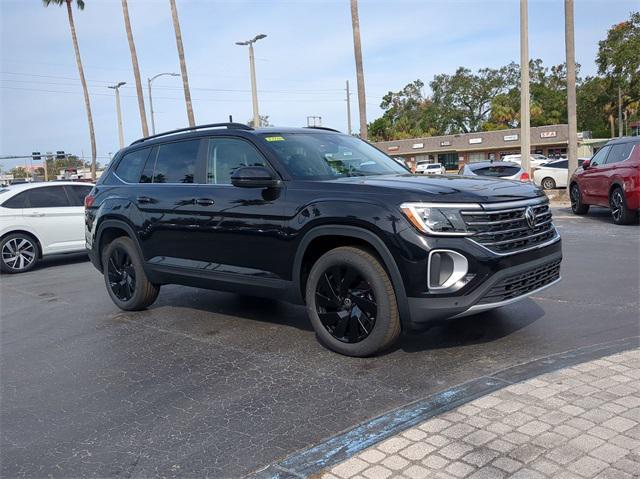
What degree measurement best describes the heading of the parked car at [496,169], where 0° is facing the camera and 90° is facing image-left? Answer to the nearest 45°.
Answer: approximately 135°

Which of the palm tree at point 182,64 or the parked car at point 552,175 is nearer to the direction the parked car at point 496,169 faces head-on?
the palm tree

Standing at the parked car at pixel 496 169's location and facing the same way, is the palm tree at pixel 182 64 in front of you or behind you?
in front

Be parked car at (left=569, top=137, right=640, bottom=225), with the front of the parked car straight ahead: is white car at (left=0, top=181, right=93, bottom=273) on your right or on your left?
on your left

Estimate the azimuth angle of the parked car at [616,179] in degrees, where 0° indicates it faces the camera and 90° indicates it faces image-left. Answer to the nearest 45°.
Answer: approximately 135°

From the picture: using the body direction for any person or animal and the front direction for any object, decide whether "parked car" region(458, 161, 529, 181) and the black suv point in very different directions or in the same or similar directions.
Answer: very different directions

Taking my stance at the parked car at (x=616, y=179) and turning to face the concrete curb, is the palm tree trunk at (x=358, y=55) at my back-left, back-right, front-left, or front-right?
back-right

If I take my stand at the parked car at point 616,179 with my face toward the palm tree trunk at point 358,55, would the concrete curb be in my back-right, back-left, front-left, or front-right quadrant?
back-left
